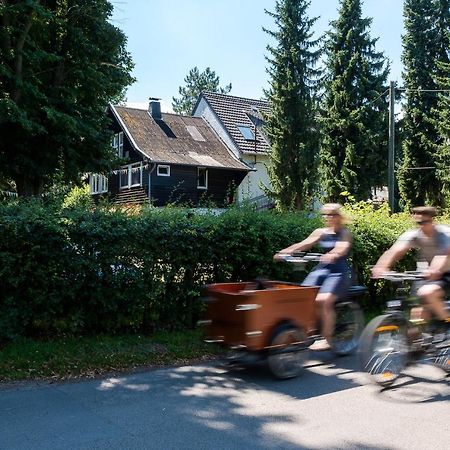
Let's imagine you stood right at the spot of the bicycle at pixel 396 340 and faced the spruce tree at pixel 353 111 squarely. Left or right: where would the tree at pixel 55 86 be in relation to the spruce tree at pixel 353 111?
left

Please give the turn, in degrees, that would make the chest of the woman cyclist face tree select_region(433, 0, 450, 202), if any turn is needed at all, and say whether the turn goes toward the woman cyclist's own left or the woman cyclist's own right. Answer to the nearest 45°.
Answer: approximately 135° to the woman cyclist's own right

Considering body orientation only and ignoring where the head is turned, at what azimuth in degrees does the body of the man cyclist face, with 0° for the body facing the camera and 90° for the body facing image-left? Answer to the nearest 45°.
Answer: approximately 45°

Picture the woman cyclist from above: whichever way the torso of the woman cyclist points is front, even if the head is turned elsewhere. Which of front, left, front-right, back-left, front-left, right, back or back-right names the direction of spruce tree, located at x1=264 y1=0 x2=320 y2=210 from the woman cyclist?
back-right

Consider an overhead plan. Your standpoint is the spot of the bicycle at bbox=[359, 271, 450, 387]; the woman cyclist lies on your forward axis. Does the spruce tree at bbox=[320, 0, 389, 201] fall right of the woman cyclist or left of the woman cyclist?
right

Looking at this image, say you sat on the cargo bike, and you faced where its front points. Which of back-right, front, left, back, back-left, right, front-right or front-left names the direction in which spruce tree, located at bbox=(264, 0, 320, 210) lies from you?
back-right
